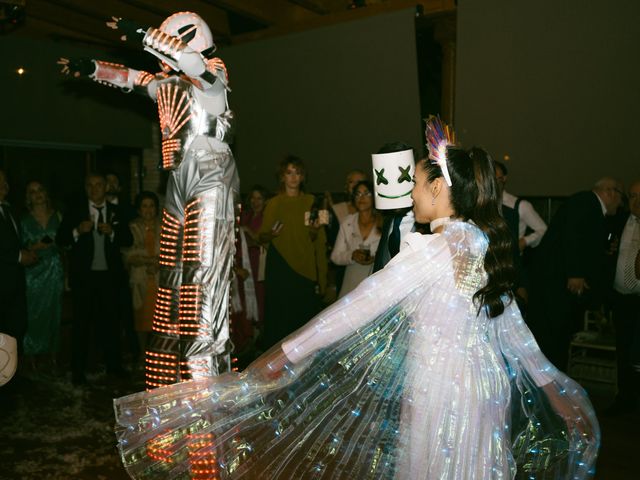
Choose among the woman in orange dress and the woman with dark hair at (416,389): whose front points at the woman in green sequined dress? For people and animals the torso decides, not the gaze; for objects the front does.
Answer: the woman with dark hair

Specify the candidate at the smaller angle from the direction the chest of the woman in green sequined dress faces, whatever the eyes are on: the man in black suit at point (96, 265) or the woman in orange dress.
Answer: the man in black suit

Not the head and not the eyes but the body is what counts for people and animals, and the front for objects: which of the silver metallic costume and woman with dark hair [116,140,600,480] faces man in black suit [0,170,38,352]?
the woman with dark hair

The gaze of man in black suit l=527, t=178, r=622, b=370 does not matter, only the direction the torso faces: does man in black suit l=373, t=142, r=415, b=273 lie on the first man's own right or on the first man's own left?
on the first man's own right

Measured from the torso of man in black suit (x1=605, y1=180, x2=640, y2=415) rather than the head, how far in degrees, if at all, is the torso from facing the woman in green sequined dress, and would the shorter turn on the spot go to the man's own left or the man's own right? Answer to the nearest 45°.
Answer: approximately 45° to the man's own right

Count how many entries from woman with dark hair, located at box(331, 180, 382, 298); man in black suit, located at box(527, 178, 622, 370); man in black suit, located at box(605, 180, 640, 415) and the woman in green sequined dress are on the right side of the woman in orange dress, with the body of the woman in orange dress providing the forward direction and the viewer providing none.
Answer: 1

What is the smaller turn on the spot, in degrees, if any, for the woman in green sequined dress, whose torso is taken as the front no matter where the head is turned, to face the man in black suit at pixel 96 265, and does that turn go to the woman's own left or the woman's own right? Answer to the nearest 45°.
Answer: approximately 45° to the woman's own left

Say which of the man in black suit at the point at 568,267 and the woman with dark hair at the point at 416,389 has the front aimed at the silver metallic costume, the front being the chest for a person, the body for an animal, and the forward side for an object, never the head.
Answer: the woman with dark hair

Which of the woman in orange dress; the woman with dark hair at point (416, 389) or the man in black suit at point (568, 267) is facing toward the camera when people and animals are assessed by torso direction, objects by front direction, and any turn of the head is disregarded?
the woman in orange dress
